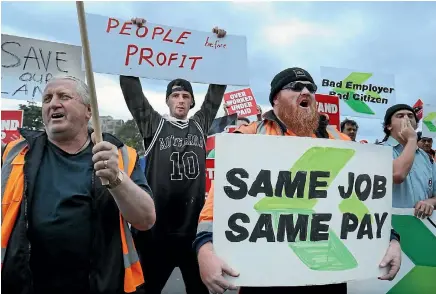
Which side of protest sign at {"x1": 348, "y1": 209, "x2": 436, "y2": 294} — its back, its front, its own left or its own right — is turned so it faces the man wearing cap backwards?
right

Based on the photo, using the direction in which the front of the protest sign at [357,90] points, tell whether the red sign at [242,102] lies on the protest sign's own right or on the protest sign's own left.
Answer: on the protest sign's own right

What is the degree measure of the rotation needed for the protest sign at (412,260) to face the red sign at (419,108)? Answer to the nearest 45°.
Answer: approximately 180°

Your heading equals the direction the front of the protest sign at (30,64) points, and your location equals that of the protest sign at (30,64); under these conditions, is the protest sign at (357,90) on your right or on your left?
on your left

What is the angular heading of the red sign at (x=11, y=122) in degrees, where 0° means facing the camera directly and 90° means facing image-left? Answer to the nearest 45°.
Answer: approximately 0°

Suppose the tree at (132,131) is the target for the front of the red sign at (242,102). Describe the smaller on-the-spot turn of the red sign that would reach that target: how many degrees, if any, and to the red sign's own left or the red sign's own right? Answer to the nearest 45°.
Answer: approximately 135° to the red sign's own right
